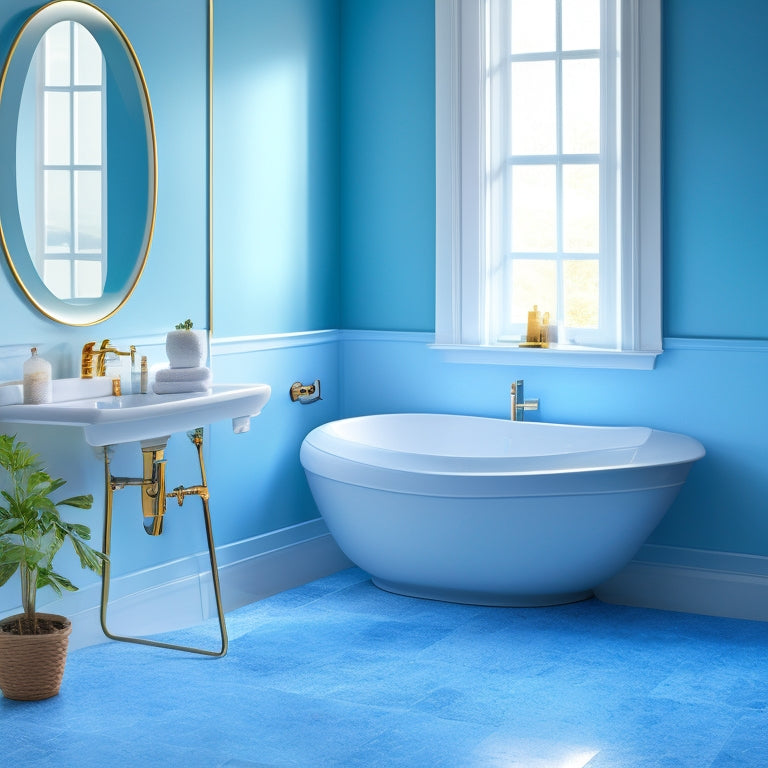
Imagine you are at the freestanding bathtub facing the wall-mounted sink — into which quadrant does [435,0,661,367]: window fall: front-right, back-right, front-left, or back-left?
back-right

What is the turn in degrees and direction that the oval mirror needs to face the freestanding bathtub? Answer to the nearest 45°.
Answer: approximately 45° to its left

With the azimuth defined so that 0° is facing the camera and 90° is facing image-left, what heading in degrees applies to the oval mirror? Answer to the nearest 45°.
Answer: approximately 315°
